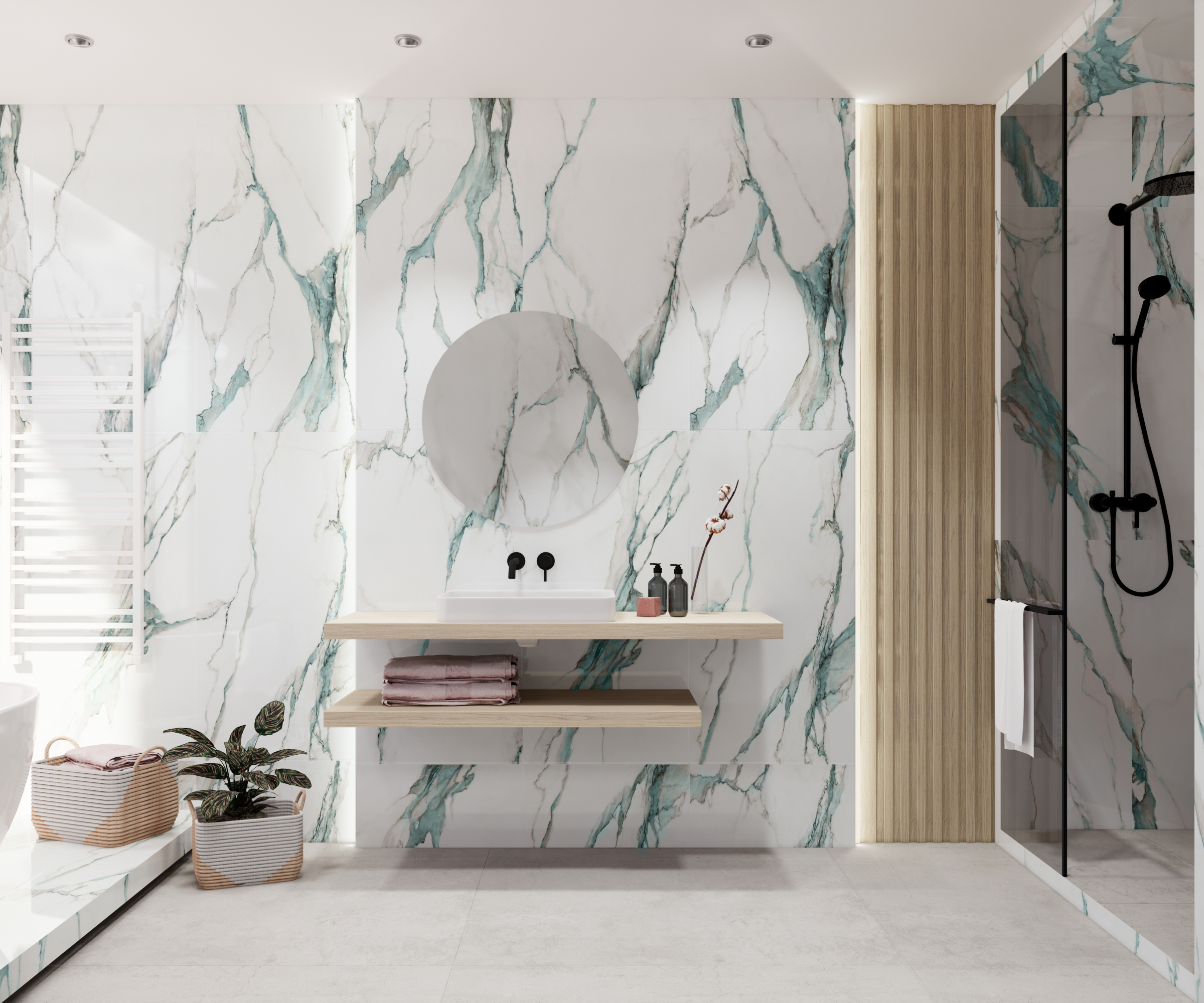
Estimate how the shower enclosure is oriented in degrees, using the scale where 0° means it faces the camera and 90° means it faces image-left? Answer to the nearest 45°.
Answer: approximately 90°

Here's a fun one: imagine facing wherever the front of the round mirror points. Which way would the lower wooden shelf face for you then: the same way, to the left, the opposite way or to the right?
the same way

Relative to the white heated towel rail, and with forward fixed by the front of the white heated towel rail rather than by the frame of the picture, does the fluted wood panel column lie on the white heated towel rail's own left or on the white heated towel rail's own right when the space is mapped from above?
on the white heated towel rail's own left

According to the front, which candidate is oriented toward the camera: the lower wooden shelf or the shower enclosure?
the lower wooden shelf

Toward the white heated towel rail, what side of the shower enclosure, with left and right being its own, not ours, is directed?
front

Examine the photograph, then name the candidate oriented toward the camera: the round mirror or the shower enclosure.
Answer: the round mirror

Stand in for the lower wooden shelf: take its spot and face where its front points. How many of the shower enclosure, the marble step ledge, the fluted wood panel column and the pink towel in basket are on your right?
2

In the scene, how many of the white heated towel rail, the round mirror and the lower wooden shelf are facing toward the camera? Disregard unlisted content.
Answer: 3

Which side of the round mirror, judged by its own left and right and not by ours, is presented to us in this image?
front

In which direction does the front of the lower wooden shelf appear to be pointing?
toward the camera

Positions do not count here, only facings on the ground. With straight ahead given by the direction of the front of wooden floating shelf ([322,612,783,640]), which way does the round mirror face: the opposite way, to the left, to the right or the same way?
the same way

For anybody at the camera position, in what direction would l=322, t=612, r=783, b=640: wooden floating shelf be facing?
facing the viewer

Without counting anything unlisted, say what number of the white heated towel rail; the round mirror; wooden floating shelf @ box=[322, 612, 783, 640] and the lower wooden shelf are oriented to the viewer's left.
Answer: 0
